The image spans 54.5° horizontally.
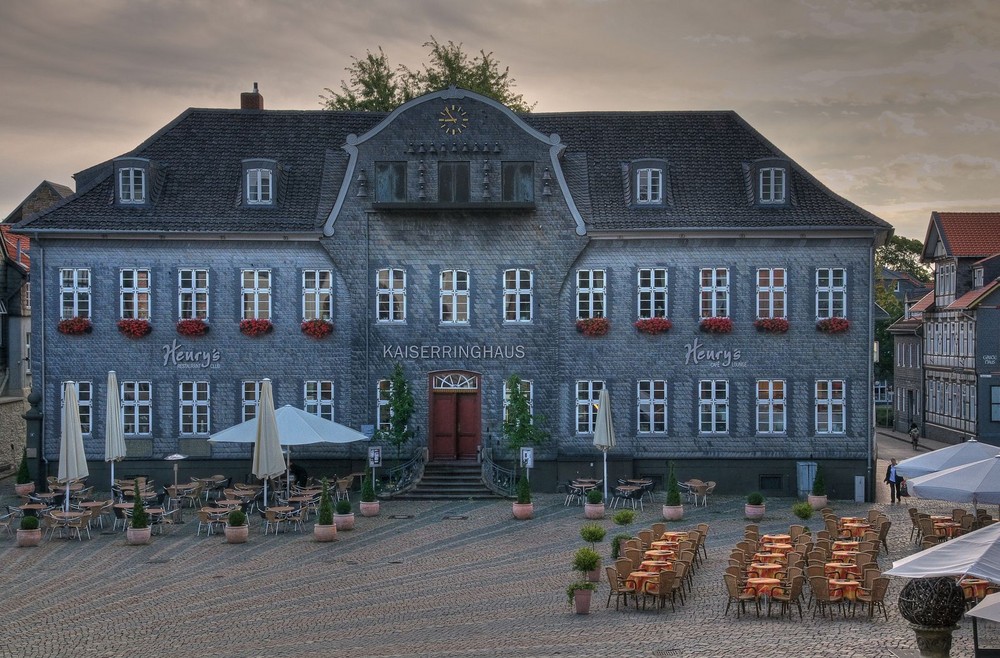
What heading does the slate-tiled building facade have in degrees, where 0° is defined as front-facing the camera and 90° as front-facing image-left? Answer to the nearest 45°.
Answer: approximately 0°

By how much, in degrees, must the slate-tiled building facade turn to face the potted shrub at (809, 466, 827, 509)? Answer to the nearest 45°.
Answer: approximately 90° to its left

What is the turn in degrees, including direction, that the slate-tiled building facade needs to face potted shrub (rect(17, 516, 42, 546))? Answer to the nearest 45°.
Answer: approximately 45° to its right

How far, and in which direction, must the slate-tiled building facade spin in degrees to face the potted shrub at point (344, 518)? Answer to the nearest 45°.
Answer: approximately 45° to its right

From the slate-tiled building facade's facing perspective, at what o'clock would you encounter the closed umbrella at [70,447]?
The closed umbrella is roughly at 2 o'clock from the slate-tiled building facade.

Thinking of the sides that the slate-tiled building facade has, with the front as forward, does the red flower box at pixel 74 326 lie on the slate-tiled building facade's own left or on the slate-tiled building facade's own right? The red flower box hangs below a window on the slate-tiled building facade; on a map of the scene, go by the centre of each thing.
on the slate-tiled building facade's own right

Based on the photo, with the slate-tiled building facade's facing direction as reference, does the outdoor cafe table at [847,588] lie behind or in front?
in front

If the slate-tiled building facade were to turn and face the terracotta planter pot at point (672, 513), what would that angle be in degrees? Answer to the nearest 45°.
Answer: approximately 45° to its left

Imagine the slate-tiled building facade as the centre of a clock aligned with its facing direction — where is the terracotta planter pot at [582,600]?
The terracotta planter pot is roughly at 12 o'clock from the slate-tiled building facade.
